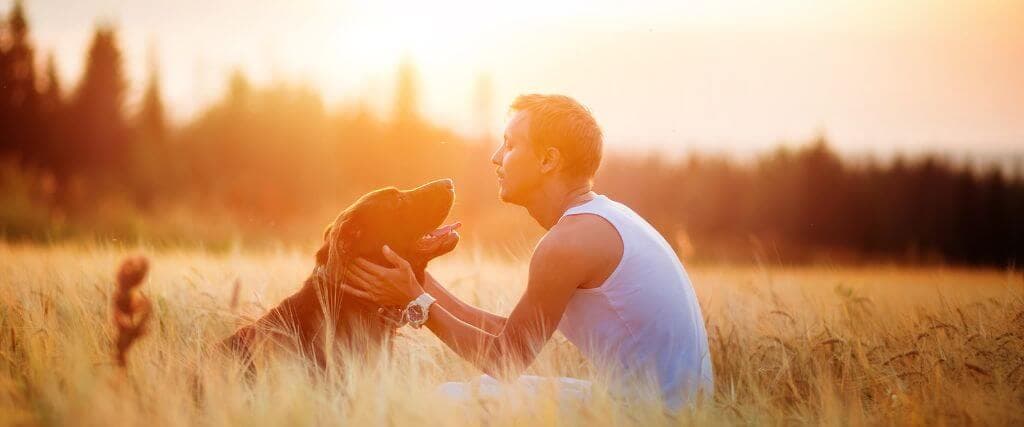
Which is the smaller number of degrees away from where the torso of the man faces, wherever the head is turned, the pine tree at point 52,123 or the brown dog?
the brown dog

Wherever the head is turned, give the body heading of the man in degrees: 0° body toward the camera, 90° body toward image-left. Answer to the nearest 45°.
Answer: approximately 90°

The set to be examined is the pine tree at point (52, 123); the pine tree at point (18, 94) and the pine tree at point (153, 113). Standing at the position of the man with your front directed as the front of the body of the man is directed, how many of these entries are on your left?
0

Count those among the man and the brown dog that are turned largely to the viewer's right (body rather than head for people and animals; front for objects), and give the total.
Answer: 1

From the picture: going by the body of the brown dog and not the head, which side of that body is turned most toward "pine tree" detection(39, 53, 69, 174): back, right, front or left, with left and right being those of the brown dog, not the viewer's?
left

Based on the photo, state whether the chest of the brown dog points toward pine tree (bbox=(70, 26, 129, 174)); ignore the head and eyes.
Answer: no

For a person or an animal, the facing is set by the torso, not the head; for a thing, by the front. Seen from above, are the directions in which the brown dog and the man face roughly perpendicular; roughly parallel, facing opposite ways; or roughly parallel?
roughly parallel, facing opposite ways

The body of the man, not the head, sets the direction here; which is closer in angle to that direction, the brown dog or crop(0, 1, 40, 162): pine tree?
the brown dog

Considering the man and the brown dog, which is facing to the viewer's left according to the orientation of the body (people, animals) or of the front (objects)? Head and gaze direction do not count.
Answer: the man

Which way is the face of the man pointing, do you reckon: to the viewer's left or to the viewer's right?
to the viewer's left

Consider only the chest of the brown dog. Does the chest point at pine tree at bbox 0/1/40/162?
no

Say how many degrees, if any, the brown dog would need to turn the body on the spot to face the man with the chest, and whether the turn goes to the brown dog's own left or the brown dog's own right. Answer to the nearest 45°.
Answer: approximately 45° to the brown dog's own right

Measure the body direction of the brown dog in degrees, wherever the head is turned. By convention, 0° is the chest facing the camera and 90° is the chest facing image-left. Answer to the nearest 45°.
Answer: approximately 270°

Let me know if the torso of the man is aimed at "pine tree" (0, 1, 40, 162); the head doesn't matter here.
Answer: no

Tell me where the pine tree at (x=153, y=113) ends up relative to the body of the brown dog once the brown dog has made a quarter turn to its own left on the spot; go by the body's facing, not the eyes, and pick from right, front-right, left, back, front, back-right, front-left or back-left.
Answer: front
